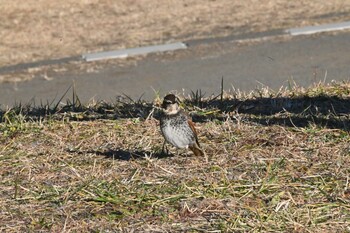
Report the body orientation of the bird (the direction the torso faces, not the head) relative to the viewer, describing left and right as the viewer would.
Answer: facing the viewer and to the left of the viewer
